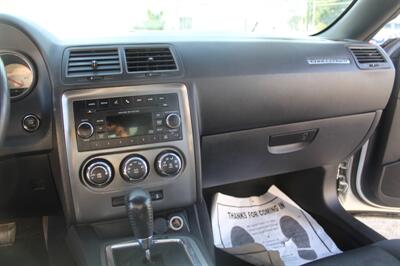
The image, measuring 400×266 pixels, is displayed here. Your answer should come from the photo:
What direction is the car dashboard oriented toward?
toward the camera
